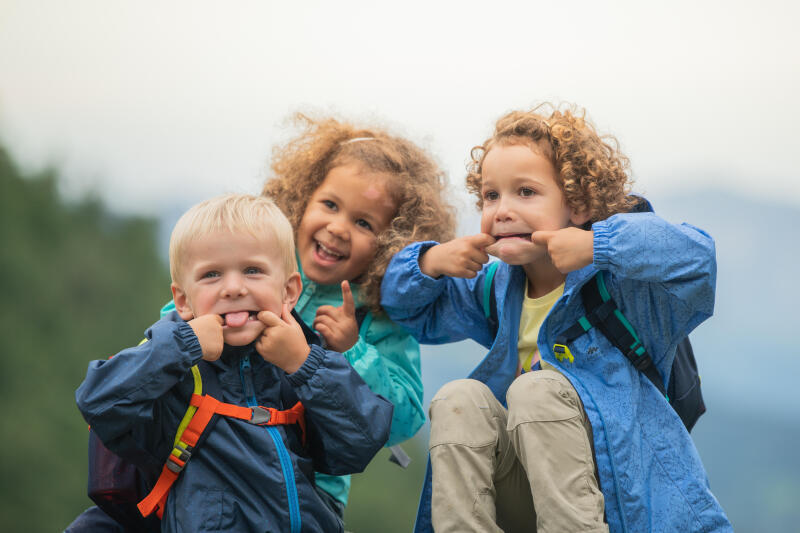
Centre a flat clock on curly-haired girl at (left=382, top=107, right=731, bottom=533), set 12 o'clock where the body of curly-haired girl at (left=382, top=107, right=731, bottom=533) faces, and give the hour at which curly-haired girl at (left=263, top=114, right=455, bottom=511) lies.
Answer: curly-haired girl at (left=263, top=114, right=455, bottom=511) is roughly at 3 o'clock from curly-haired girl at (left=382, top=107, right=731, bottom=533).

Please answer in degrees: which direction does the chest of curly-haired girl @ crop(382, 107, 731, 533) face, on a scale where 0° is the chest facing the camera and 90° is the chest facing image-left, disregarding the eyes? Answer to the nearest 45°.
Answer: approximately 45°
